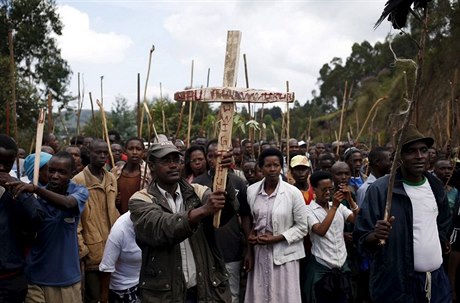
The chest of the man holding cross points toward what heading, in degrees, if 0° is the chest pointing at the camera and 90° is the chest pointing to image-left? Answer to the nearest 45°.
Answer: approximately 315°

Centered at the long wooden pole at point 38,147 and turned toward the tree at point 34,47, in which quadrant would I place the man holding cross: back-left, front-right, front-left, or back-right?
back-right

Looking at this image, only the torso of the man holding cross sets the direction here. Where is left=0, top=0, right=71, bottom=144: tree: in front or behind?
behind
